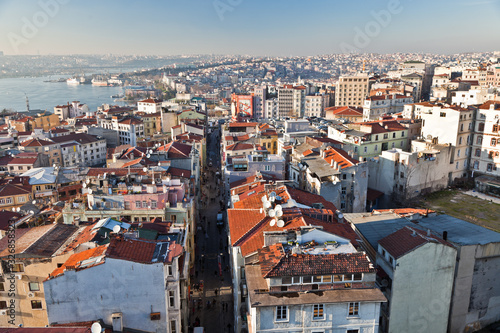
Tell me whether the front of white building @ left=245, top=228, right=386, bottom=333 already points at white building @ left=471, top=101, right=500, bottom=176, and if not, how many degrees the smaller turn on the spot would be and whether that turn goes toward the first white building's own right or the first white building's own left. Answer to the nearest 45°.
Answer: approximately 135° to the first white building's own left

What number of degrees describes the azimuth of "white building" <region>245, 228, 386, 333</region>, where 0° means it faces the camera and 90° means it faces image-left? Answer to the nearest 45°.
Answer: approximately 0°

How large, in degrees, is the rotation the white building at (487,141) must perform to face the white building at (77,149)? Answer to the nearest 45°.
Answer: approximately 45° to its right

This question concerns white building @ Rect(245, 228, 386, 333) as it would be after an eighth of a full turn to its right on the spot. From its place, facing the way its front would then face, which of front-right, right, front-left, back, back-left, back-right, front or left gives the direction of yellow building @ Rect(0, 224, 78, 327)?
front-right

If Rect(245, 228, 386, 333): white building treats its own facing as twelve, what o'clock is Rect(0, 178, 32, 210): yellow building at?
The yellow building is roughly at 4 o'clock from the white building.

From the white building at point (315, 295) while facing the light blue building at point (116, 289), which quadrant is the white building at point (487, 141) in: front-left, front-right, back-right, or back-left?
back-right

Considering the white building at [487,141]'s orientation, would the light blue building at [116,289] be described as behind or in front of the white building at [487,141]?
in front

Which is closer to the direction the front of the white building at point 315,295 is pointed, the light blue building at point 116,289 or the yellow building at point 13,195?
the light blue building

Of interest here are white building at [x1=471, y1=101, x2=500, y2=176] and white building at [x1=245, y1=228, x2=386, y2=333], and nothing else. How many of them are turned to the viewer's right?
0

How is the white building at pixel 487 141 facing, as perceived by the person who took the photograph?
facing the viewer and to the left of the viewer

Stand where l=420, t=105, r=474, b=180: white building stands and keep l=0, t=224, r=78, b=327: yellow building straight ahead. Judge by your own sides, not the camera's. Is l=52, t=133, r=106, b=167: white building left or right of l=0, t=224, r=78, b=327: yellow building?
right

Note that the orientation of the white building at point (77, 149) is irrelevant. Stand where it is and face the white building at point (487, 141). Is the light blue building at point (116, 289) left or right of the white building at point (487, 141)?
right
